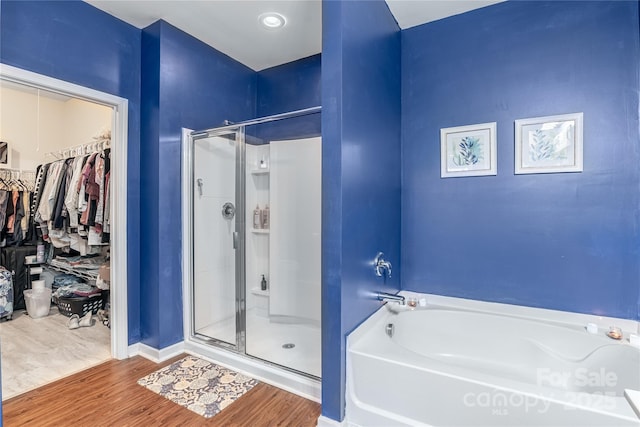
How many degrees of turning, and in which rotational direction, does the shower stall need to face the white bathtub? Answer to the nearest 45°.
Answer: approximately 90° to its left

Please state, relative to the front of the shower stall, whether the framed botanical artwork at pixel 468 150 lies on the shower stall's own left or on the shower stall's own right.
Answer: on the shower stall's own left

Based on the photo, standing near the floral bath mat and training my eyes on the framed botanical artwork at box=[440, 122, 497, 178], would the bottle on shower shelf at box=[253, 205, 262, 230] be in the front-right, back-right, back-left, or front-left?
front-left

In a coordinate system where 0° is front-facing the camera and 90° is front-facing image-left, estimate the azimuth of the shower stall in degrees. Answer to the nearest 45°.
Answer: approximately 45°

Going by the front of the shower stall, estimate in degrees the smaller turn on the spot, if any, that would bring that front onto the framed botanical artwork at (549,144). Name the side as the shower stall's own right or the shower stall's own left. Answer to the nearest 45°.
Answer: approximately 90° to the shower stall's own left

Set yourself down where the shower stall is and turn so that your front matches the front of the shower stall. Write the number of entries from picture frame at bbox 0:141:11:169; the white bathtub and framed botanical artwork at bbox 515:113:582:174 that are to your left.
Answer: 2

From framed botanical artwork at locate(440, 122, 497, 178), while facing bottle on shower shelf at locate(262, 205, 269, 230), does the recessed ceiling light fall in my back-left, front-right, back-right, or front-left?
front-left
